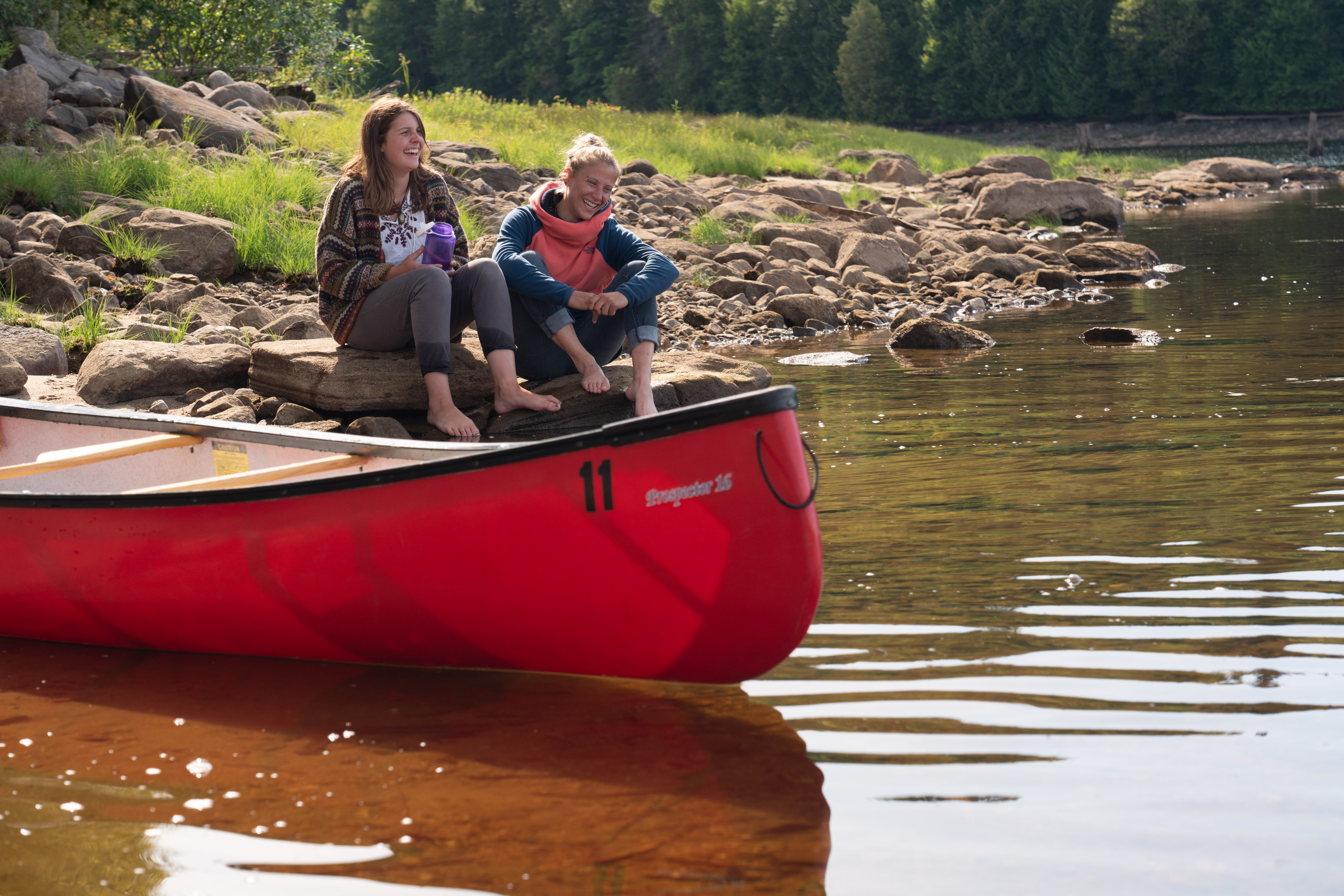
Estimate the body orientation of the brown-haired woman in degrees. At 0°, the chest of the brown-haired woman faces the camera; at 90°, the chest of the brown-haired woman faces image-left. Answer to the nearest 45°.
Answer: approximately 315°

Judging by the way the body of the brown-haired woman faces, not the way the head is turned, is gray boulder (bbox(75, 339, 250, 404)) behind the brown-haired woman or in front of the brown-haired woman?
behind

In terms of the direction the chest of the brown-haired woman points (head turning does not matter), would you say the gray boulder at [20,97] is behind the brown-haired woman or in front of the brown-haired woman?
behind

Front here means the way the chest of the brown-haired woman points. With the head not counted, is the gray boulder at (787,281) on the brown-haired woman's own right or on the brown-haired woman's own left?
on the brown-haired woman's own left

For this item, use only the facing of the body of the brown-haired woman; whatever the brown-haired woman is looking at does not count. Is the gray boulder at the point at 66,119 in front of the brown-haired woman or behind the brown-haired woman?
behind

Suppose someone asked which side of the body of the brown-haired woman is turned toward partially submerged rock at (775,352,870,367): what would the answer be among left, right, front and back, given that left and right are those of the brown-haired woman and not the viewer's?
left
